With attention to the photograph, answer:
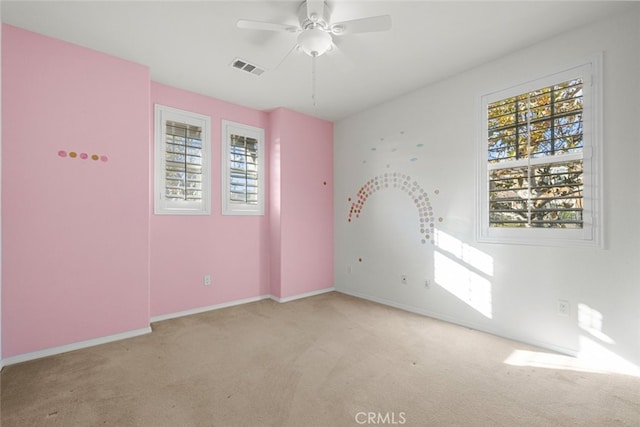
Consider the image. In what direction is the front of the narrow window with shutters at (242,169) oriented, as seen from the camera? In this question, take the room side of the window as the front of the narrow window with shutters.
facing the viewer and to the right of the viewer

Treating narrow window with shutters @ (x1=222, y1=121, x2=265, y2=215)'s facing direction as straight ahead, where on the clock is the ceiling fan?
The ceiling fan is roughly at 1 o'clock from the narrow window with shutters.

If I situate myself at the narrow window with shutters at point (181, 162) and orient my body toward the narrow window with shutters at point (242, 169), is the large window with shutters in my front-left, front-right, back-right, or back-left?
front-right

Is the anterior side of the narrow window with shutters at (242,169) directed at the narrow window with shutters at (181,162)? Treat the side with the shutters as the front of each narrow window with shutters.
no

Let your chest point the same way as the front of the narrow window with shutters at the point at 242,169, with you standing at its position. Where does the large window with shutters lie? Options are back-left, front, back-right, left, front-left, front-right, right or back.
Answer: front

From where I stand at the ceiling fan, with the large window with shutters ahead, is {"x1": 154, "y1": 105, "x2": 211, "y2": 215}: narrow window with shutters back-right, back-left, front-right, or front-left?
back-left

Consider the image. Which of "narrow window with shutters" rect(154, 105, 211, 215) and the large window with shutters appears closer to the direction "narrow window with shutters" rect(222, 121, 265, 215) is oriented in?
the large window with shutters

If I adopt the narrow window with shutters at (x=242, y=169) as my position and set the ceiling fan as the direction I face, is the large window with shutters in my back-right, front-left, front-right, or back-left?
front-left

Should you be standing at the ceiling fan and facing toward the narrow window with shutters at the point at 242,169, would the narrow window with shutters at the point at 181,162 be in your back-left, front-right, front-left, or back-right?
front-left

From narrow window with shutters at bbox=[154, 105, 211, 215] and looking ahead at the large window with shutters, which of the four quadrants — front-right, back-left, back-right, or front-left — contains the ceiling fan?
front-right

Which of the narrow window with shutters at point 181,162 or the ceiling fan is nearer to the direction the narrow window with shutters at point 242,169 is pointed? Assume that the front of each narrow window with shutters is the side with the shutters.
the ceiling fan

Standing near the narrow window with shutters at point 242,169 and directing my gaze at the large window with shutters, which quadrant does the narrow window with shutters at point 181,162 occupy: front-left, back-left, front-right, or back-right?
back-right

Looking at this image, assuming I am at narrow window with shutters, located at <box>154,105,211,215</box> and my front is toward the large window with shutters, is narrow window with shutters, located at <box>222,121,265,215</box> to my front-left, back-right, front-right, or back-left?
front-left
